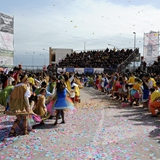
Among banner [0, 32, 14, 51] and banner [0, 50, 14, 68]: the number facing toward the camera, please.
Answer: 2

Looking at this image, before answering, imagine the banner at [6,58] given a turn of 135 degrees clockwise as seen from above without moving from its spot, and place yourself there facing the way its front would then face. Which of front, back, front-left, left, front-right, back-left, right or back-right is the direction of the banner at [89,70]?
right

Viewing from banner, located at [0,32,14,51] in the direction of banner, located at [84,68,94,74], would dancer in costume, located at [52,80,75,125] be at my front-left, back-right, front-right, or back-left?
back-right

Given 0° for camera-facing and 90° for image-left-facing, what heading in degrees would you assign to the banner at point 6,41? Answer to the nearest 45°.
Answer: approximately 0°

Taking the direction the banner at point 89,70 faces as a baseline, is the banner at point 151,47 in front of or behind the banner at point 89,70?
in front

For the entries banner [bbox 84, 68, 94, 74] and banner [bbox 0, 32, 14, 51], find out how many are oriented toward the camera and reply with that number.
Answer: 2

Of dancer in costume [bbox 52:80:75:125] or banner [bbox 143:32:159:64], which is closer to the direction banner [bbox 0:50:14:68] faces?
the dancer in costume

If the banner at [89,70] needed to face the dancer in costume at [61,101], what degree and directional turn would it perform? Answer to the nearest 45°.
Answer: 0° — it already faces them

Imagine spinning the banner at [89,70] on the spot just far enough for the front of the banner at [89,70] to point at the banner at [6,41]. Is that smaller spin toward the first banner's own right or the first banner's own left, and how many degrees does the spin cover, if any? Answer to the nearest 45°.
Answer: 0° — it already faces it

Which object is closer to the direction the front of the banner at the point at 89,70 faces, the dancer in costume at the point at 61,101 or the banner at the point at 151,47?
the dancer in costume

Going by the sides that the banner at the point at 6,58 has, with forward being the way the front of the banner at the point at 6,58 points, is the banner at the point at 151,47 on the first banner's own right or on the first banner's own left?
on the first banner's own left
